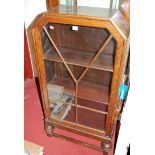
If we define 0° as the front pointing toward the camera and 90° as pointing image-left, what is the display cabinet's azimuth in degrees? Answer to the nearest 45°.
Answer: approximately 45°
